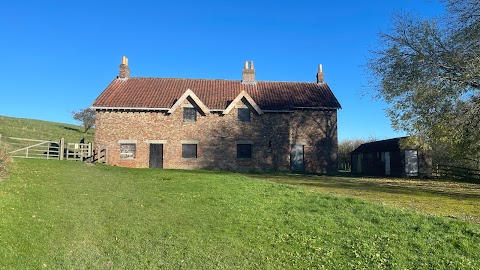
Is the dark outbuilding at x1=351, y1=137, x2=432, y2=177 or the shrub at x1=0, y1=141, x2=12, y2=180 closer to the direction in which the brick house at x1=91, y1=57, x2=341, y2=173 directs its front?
the shrub

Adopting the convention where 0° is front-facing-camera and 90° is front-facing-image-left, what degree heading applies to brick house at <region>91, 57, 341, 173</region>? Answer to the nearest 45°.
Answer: approximately 0°

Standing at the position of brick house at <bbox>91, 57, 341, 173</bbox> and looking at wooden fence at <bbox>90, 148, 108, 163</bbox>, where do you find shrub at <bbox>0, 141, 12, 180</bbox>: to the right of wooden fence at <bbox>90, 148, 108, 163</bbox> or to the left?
left

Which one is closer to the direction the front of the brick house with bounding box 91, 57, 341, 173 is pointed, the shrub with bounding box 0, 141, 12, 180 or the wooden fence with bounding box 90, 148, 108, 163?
the shrub

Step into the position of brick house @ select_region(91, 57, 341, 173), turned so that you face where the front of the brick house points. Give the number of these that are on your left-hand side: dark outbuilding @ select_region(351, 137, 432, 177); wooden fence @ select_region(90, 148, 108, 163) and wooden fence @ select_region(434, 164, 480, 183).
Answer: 2

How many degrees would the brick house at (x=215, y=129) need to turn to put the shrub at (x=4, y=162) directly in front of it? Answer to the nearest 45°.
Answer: approximately 45° to its right

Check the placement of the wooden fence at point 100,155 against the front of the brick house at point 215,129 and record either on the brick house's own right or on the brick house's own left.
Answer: on the brick house's own right

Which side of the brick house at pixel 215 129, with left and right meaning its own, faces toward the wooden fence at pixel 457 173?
left
